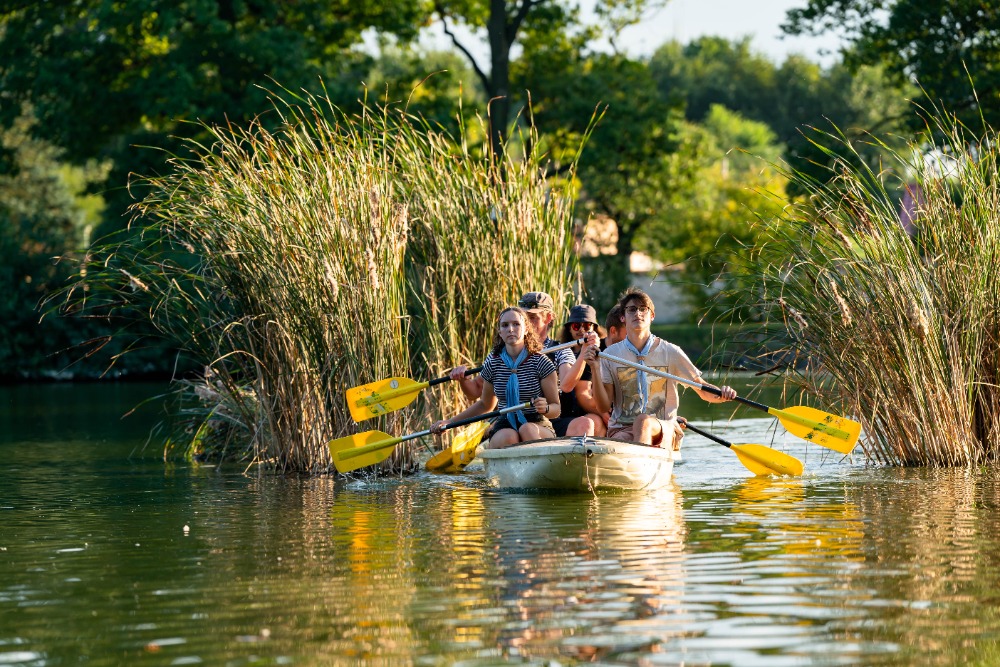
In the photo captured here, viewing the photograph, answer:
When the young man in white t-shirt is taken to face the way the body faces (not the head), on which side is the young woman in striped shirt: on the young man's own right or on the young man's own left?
on the young man's own right

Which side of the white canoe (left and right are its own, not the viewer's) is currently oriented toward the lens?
front

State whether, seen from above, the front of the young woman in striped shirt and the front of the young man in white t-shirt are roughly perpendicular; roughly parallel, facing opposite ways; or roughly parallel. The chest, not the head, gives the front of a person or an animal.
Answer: roughly parallel

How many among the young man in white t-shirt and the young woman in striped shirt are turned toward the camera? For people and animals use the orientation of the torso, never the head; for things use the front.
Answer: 2

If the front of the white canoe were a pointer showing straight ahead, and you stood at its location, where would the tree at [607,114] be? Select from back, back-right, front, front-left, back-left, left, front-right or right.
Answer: back

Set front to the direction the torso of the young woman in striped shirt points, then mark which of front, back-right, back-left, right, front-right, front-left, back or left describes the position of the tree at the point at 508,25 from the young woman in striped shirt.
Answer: back

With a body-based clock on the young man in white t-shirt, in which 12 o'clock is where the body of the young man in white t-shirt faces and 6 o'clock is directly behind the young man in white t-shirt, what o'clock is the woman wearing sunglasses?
The woman wearing sunglasses is roughly at 4 o'clock from the young man in white t-shirt.

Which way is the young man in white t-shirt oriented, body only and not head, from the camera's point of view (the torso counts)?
toward the camera

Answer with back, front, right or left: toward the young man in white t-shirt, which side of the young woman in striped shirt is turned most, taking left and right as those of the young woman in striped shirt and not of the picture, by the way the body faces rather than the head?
left

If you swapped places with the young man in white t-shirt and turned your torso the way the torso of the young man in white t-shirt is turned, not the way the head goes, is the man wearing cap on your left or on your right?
on your right

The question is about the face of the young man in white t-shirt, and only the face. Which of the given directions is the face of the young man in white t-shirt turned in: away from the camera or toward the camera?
toward the camera

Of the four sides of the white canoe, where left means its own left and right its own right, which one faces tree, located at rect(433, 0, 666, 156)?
back

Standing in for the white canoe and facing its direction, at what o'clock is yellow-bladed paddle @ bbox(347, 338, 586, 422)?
The yellow-bladed paddle is roughly at 4 o'clock from the white canoe.

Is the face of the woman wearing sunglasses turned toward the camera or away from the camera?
toward the camera

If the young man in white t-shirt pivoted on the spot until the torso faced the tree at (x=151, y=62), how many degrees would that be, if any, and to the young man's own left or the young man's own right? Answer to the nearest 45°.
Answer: approximately 135° to the young man's own right

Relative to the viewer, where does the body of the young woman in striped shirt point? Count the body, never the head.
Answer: toward the camera

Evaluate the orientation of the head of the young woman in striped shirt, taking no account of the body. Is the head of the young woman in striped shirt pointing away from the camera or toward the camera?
toward the camera

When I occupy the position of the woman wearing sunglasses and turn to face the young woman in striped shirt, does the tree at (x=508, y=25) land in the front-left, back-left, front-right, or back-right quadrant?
back-right
